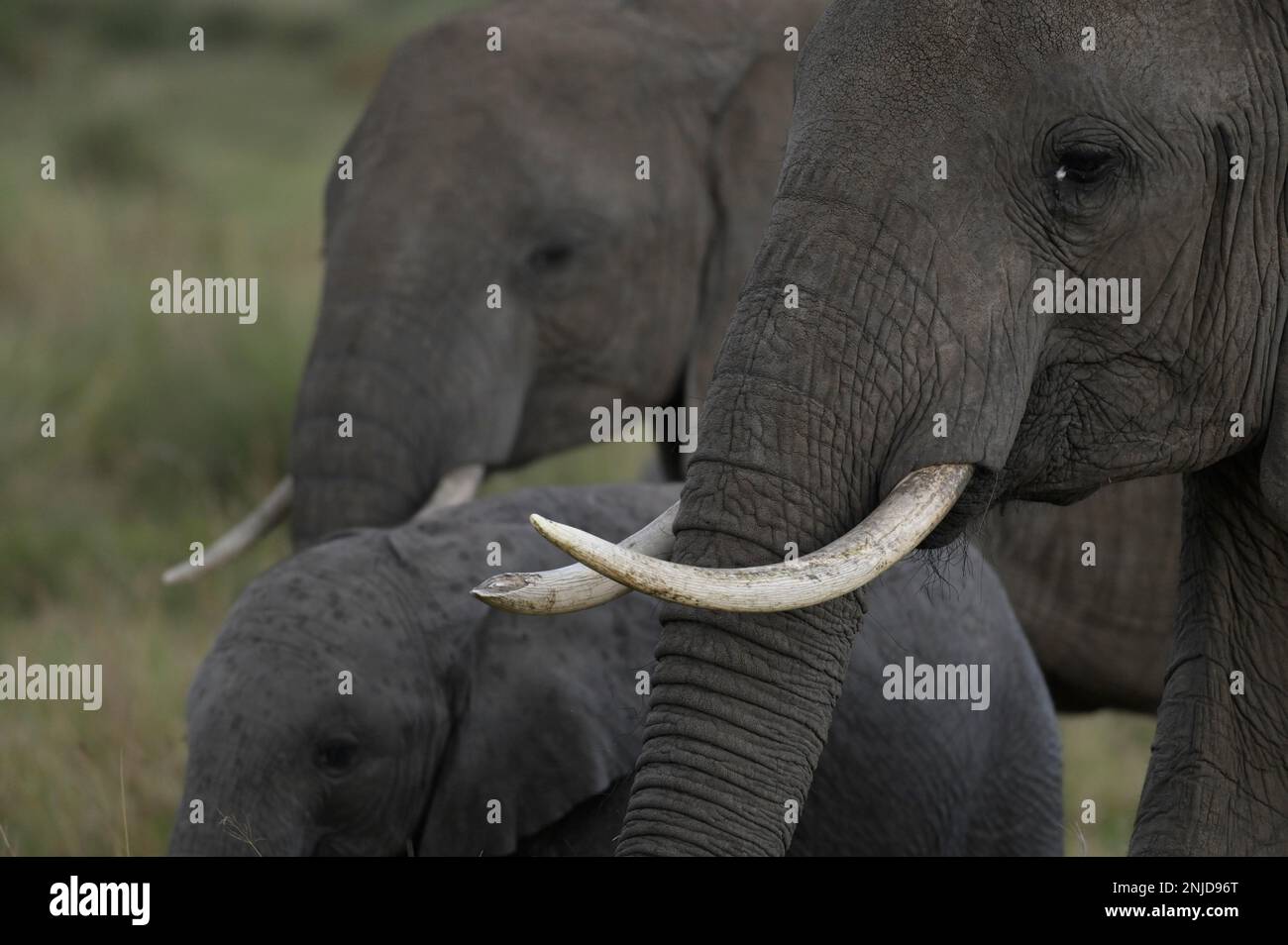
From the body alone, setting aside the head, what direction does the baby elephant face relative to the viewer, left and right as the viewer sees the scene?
facing to the left of the viewer

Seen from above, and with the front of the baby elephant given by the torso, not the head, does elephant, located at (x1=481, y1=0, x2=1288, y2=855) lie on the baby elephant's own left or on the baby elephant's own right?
on the baby elephant's own left

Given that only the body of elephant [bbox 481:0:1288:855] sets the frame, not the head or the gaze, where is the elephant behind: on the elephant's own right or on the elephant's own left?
on the elephant's own right

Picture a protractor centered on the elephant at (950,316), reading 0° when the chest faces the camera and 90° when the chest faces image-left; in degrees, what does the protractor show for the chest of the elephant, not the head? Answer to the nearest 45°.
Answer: approximately 90°

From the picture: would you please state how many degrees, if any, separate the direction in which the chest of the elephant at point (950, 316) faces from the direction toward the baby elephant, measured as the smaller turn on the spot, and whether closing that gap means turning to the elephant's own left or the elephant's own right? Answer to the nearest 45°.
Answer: approximately 45° to the elephant's own right

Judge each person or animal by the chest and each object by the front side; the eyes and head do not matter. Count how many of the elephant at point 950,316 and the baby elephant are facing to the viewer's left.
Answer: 2
